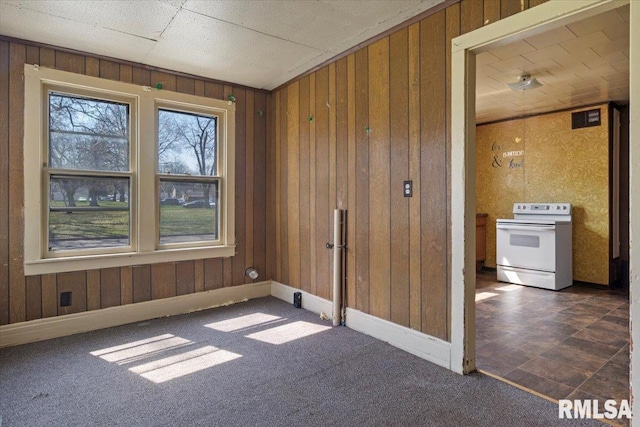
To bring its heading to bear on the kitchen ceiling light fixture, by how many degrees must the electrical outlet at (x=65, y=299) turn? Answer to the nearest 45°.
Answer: approximately 45° to its left

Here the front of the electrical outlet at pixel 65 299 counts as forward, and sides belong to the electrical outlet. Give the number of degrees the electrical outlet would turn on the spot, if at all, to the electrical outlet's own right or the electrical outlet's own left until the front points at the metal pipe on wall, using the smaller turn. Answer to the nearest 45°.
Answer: approximately 45° to the electrical outlet's own left

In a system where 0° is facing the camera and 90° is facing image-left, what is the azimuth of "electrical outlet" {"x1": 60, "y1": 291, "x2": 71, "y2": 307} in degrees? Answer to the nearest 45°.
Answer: approximately 0°
